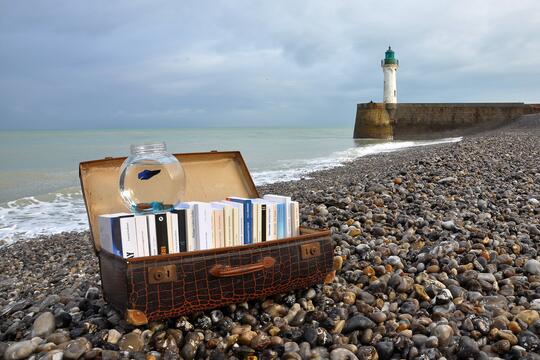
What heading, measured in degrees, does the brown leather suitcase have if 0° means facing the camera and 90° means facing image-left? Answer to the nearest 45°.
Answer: approximately 315°

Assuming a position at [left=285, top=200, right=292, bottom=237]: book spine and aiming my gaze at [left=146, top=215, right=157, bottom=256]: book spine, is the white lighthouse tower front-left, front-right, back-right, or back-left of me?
back-right

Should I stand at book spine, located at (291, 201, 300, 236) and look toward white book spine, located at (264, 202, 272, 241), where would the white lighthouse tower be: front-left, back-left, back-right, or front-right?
back-right

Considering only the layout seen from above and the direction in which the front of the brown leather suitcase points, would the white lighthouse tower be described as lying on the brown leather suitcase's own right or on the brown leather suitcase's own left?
on the brown leather suitcase's own left
